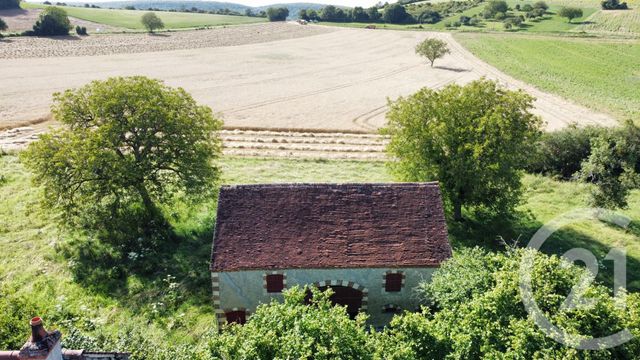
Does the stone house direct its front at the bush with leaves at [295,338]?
yes

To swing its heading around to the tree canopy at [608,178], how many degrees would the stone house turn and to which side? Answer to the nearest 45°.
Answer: approximately 135° to its left

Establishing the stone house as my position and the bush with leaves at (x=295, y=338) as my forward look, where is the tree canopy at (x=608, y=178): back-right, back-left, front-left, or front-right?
back-left

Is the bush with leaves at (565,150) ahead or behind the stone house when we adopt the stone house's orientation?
behind

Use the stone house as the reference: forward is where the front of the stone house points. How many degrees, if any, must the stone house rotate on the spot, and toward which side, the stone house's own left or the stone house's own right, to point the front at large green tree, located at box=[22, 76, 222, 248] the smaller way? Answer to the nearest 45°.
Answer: approximately 135° to the stone house's own right

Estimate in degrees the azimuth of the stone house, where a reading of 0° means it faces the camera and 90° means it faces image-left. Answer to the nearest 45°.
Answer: approximately 0°

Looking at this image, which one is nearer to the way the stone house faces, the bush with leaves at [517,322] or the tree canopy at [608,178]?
the bush with leaves

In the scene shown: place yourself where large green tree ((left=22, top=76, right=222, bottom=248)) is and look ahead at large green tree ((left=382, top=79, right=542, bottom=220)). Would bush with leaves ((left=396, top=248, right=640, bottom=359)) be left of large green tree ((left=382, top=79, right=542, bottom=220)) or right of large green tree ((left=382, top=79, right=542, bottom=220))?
right

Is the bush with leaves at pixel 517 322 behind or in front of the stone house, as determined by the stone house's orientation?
in front

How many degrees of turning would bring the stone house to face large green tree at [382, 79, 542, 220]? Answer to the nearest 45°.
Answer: approximately 135° to its left
